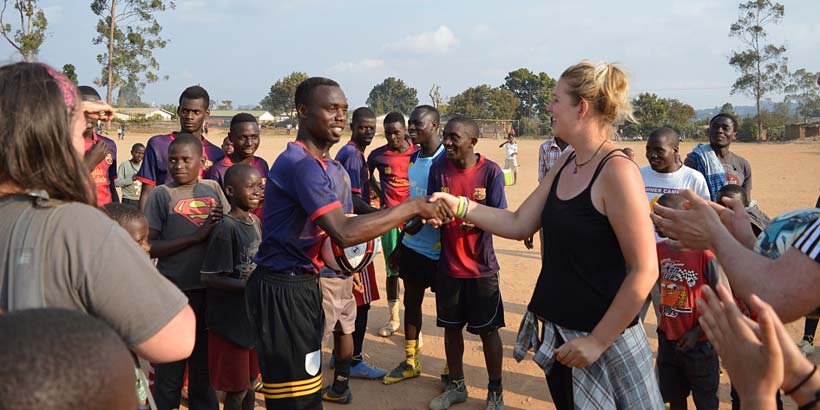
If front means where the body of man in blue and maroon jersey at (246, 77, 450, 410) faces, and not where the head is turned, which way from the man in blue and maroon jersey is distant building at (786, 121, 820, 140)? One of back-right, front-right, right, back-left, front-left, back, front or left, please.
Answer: front-left

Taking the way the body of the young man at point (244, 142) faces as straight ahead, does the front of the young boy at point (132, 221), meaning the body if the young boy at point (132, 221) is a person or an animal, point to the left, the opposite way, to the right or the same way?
the same way

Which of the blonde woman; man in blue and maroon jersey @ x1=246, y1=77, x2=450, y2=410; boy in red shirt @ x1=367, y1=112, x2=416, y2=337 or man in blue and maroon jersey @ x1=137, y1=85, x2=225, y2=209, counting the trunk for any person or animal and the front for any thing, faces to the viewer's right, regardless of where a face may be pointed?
man in blue and maroon jersey @ x1=246, y1=77, x2=450, y2=410

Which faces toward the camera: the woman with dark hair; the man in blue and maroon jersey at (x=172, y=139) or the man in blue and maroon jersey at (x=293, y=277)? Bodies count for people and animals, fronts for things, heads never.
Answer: the man in blue and maroon jersey at (x=172, y=139)

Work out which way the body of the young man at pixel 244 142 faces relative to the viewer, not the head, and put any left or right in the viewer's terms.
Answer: facing the viewer and to the right of the viewer

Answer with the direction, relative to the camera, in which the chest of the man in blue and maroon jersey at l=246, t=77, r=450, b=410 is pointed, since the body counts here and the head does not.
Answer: to the viewer's right

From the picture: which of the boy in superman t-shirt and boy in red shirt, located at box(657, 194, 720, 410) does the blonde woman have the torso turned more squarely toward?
the boy in superman t-shirt

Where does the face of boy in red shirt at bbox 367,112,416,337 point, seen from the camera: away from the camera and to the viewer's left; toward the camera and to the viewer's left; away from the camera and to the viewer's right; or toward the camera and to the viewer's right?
toward the camera and to the viewer's right

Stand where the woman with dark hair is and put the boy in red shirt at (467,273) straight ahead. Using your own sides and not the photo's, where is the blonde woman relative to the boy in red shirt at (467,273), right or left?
right

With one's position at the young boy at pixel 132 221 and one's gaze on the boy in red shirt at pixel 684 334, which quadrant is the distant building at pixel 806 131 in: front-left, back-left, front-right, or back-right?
front-left

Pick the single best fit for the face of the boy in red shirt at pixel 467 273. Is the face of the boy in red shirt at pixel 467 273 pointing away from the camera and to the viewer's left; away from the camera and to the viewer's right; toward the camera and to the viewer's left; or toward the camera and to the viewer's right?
toward the camera and to the viewer's left

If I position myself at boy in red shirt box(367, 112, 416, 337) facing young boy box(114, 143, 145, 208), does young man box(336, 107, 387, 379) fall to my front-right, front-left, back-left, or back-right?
back-left

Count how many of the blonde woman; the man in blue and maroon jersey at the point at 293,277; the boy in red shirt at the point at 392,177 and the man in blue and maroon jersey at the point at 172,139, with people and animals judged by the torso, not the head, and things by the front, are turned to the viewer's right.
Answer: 1

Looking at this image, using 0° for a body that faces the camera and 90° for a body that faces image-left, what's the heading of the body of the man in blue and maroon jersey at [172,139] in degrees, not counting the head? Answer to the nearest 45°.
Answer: approximately 0°

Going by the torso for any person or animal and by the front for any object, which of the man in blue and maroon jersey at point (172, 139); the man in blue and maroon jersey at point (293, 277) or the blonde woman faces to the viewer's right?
the man in blue and maroon jersey at point (293, 277)

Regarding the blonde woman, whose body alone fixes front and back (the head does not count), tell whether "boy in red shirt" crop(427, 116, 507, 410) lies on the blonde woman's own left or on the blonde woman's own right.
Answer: on the blonde woman's own right

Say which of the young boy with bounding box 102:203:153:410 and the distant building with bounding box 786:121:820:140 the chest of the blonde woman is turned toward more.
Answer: the young boy

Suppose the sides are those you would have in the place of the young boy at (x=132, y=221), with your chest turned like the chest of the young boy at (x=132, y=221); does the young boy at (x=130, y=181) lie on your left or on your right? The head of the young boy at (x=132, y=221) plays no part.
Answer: on your left

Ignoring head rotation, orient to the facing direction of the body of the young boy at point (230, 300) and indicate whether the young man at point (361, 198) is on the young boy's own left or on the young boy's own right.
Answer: on the young boy's own left
